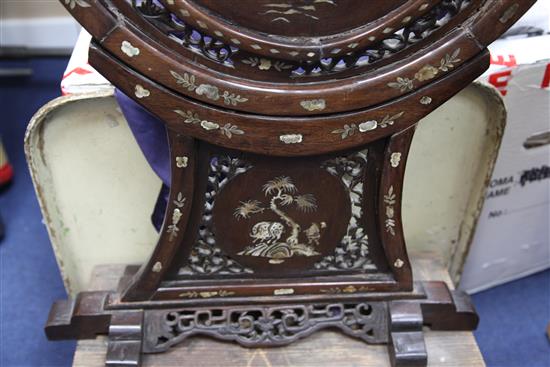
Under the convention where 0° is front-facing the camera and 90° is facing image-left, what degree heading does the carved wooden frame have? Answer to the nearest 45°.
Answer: approximately 0°

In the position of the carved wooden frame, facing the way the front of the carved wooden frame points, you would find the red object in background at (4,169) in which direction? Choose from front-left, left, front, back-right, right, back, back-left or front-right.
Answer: back-right
